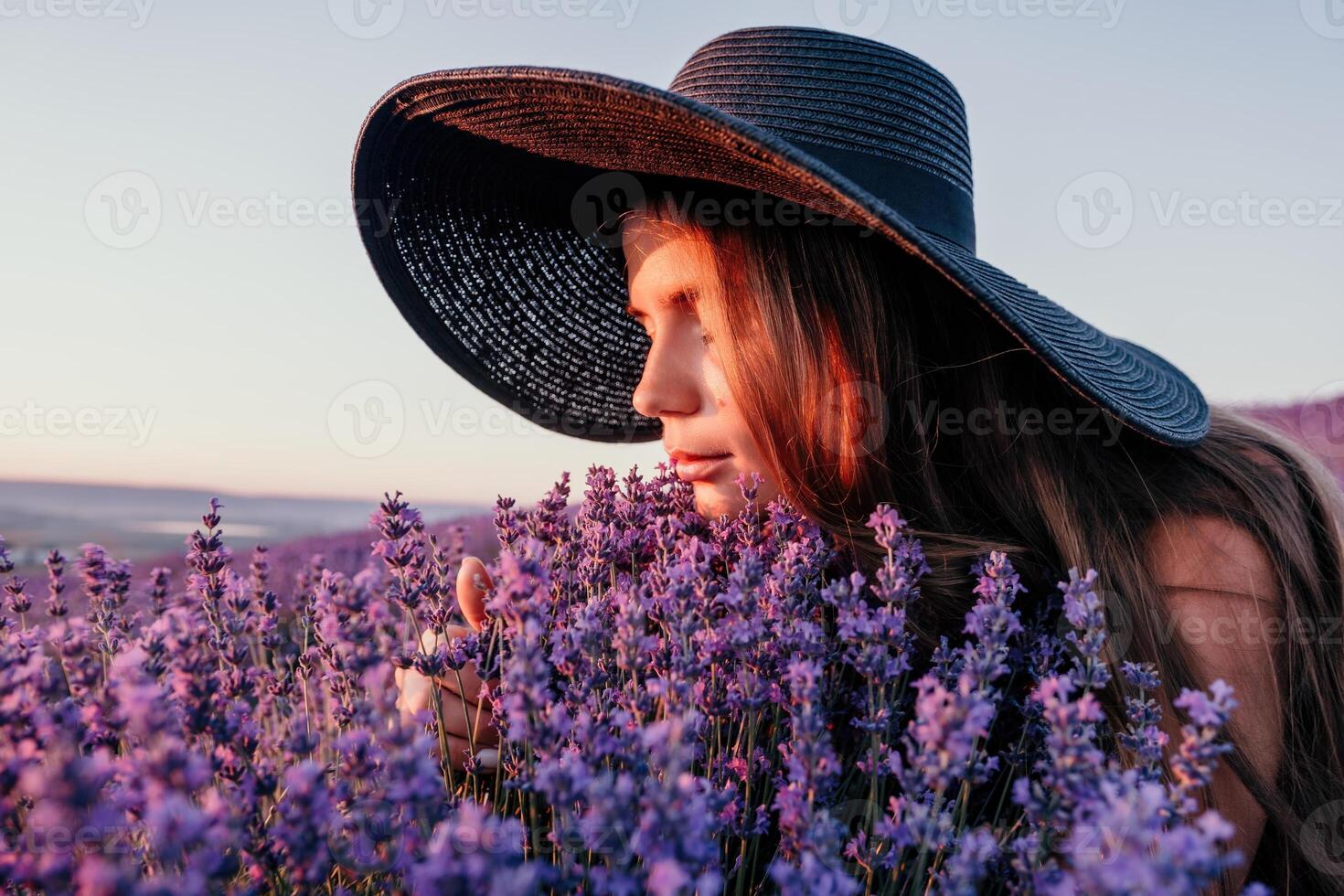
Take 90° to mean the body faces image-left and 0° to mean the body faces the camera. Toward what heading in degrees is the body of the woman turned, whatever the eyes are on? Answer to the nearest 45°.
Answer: approximately 90°

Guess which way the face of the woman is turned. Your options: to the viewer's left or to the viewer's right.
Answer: to the viewer's left
